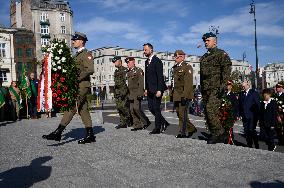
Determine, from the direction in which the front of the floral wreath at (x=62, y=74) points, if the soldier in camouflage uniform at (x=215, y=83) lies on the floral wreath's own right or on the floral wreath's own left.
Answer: on the floral wreath's own left

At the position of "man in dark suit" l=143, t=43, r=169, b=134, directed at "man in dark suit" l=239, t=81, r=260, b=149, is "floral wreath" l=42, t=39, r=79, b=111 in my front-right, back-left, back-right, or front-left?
back-right

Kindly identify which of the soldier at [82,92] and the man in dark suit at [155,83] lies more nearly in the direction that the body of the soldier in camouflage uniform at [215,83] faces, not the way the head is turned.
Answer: the soldier

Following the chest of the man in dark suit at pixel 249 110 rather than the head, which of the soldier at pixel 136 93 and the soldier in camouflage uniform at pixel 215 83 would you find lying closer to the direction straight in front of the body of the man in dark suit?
the soldier in camouflage uniform

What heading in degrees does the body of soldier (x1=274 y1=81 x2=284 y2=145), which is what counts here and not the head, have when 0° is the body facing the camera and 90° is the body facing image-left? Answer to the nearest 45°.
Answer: approximately 45°

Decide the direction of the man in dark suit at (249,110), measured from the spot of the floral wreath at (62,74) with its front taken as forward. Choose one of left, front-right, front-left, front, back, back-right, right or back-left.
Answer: back-left
